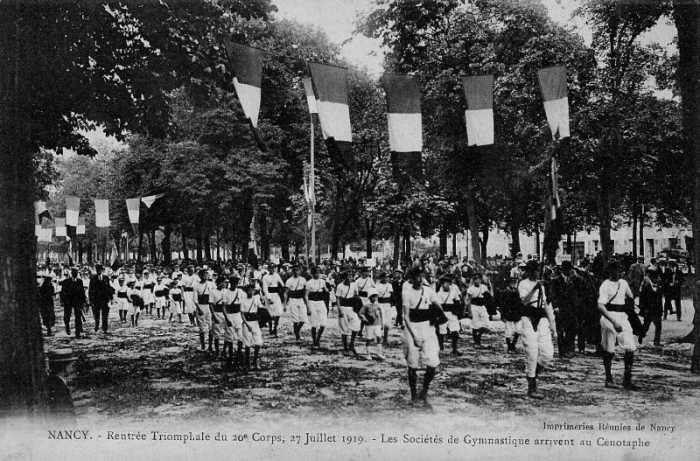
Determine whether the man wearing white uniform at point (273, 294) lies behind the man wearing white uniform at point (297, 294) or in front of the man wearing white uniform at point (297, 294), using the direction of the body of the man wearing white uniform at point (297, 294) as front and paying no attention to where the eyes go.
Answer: behind

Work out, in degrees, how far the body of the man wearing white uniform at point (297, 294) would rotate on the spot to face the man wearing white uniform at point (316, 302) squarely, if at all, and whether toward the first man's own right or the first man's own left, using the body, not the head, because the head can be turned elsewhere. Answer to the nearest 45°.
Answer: approximately 45° to the first man's own left

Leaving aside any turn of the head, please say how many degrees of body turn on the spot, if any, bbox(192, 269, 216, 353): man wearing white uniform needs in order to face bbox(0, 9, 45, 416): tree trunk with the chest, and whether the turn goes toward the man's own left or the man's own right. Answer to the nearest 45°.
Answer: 0° — they already face it

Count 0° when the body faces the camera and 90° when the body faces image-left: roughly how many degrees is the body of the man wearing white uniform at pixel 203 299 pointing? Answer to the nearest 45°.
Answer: approximately 0°

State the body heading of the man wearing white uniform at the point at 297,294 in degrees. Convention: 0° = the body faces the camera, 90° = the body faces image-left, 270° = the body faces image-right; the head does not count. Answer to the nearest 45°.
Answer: approximately 0°

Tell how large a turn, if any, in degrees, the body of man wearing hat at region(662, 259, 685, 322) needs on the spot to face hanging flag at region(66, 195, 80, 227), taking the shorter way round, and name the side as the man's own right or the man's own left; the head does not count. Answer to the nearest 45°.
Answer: approximately 90° to the man's own right

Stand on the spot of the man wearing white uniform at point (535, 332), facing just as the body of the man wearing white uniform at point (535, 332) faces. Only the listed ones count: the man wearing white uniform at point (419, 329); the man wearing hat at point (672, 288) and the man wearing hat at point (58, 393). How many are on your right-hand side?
2
